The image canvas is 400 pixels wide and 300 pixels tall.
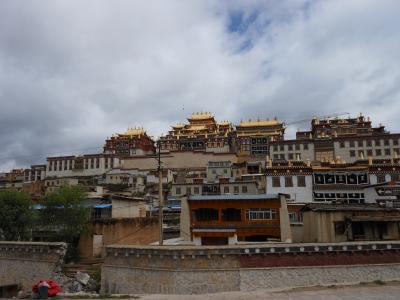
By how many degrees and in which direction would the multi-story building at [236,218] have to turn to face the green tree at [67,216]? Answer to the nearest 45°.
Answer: approximately 90° to its right

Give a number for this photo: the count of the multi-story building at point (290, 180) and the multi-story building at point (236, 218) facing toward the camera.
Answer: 2

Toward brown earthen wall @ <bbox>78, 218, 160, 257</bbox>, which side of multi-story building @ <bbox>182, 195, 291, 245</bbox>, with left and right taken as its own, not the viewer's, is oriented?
right

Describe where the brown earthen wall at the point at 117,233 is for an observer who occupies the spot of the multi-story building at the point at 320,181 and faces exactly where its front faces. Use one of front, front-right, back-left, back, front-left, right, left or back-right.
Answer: front-right

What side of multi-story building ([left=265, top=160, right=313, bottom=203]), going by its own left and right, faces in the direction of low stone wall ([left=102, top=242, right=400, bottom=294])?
front

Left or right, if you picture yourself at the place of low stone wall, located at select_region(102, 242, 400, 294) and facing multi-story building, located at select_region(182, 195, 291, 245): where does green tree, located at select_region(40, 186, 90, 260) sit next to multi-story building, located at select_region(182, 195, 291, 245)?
left

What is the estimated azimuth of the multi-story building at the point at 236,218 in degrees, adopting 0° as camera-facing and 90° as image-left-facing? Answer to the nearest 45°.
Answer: approximately 0°

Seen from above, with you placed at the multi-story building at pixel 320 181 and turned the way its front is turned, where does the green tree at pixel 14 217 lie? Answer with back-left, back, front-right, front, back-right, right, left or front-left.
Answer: front-right

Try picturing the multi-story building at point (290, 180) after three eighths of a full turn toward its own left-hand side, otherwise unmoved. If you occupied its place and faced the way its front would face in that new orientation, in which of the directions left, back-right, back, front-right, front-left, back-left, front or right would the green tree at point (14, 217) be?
back

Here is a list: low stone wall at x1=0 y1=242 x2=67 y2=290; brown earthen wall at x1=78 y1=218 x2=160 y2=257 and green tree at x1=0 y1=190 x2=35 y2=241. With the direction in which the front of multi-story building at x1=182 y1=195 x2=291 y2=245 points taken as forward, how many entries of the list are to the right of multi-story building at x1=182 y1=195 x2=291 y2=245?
3

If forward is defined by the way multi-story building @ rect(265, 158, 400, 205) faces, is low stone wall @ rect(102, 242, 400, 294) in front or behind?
in front

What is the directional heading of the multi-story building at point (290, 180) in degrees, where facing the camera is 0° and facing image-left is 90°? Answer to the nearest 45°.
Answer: approximately 0°

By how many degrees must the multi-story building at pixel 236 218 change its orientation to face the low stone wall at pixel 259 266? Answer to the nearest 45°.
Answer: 0° — it already faces it
